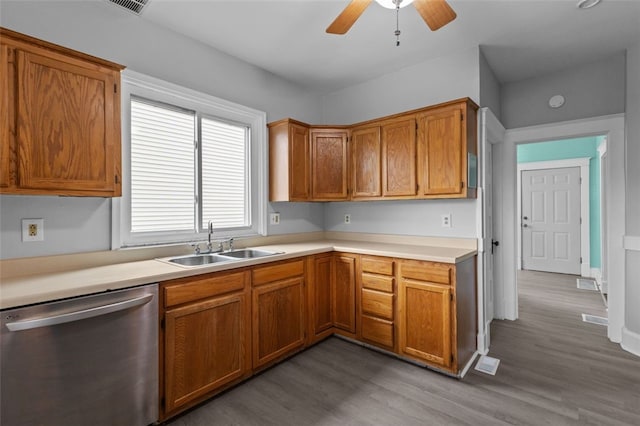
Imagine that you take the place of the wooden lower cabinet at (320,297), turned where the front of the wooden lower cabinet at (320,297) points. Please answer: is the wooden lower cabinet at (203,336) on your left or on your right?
on your right

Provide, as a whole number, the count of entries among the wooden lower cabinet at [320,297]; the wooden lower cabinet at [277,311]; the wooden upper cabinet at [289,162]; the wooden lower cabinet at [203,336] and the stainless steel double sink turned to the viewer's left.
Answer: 0

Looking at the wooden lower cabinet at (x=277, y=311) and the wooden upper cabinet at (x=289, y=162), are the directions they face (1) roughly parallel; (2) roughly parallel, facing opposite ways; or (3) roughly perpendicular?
roughly parallel

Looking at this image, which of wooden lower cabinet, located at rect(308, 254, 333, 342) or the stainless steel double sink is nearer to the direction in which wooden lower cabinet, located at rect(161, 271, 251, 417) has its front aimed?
the wooden lower cabinet

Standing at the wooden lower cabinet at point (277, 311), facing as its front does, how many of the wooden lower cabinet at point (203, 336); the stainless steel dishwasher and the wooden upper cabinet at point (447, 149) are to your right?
2

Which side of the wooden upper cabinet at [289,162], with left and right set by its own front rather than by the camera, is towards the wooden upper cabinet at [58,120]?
right

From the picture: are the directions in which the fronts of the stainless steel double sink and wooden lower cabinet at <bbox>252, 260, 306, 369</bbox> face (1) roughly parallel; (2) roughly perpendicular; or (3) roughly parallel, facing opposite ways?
roughly parallel

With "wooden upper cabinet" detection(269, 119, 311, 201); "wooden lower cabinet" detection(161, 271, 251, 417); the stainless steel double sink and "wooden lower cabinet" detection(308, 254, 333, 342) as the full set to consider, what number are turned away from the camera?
0

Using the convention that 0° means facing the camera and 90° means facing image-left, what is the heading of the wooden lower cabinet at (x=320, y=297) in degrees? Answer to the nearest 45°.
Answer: approximately 315°

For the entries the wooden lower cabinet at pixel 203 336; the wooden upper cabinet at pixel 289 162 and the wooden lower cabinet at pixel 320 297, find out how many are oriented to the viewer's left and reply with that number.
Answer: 0

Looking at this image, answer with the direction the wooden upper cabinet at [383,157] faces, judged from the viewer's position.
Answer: facing the viewer and to the left of the viewer

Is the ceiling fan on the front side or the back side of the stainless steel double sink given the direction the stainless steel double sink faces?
on the front side

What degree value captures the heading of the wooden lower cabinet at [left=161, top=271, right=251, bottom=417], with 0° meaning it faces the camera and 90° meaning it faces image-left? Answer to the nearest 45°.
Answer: approximately 315°

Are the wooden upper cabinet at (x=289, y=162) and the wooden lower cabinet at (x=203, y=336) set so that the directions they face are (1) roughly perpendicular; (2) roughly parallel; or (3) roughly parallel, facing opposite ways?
roughly parallel

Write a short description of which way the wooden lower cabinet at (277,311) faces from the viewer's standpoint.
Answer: facing the viewer and to the right of the viewer
